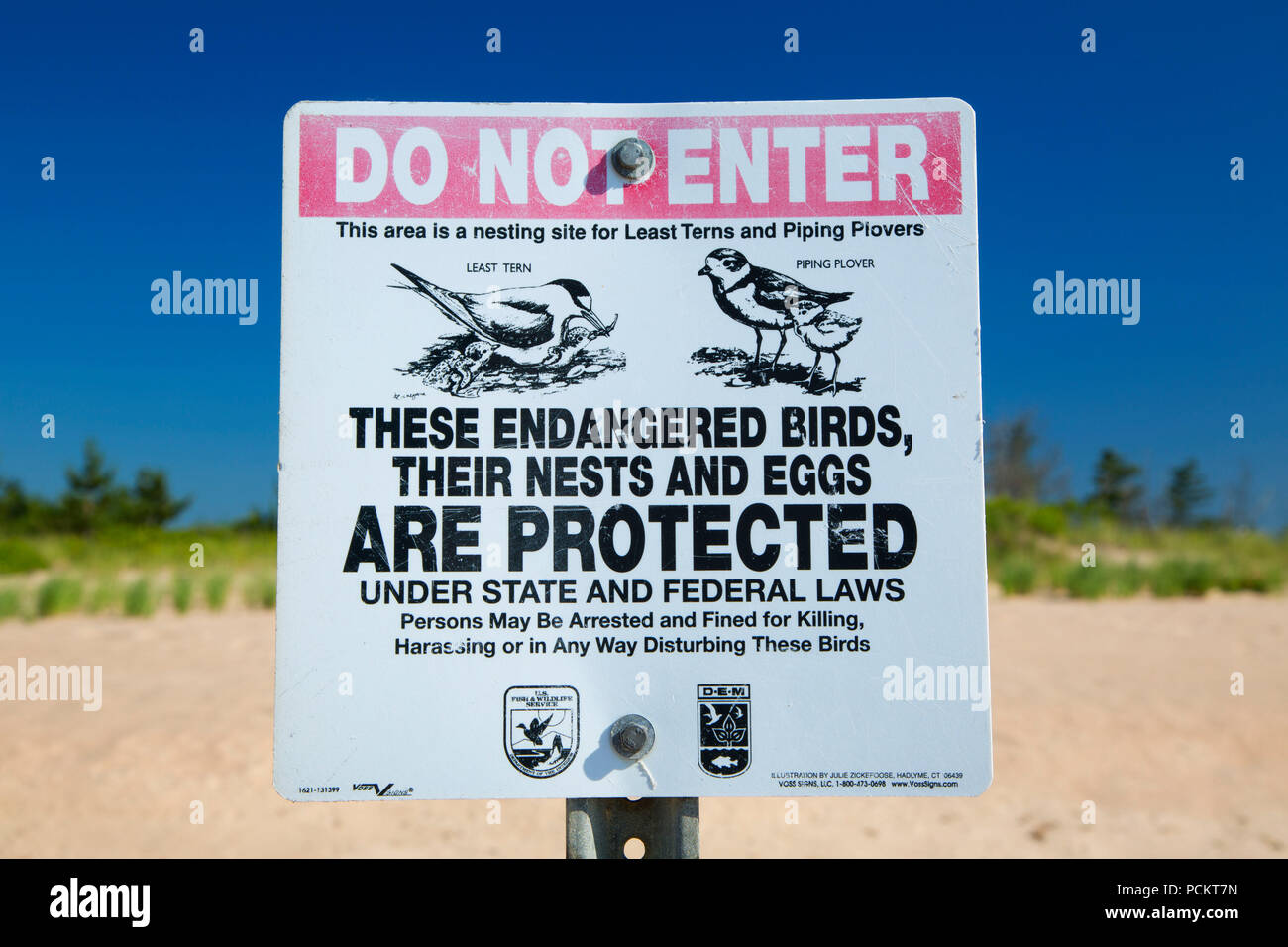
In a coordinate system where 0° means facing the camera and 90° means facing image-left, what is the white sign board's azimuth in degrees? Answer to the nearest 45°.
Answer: approximately 0°
